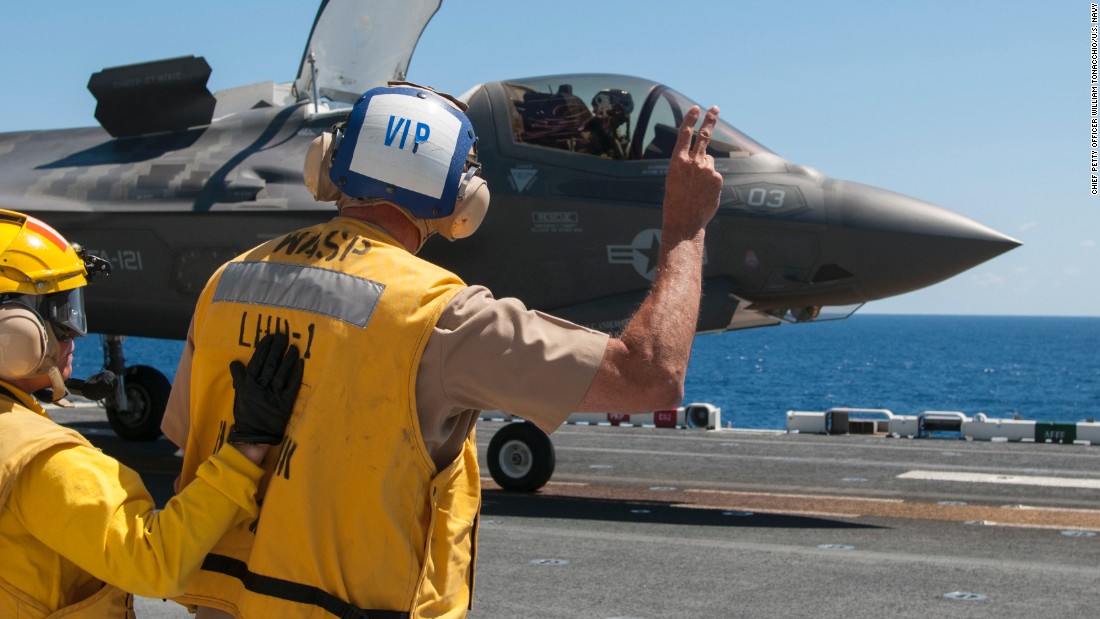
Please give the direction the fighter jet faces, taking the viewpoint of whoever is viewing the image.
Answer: facing to the right of the viewer
